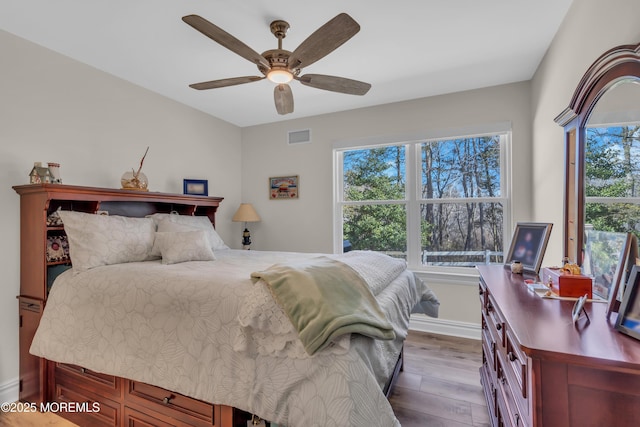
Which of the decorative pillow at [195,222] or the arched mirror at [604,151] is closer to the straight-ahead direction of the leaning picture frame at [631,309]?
the decorative pillow

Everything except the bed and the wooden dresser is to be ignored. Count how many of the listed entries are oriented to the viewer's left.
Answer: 1

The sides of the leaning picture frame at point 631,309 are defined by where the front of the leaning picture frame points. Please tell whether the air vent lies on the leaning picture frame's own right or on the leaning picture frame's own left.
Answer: on the leaning picture frame's own right

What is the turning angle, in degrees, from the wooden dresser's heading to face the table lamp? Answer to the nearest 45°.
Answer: approximately 45° to its right

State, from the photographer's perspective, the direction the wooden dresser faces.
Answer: facing to the left of the viewer

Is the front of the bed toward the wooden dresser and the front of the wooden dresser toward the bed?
yes

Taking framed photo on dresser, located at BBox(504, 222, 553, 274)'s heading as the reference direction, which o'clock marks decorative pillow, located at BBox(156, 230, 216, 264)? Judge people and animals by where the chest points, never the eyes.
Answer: The decorative pillow is roughly at 1 o'clock from the framed photo on dresser.

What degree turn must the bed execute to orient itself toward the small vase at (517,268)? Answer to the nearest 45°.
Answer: approximately 45° to its left

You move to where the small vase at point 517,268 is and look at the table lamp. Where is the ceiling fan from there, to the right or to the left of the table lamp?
left

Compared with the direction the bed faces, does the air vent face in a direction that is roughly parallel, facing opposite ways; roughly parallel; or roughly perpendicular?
roughly perpendicular

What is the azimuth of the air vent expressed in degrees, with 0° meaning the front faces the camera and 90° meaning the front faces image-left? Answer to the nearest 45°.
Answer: approximately 45°
